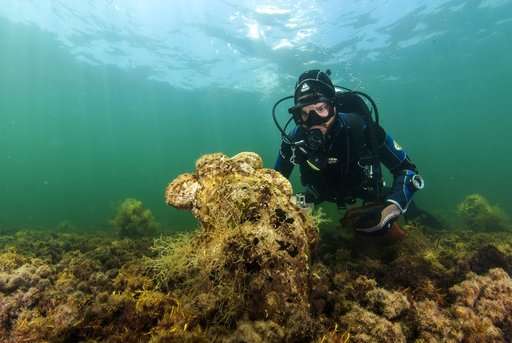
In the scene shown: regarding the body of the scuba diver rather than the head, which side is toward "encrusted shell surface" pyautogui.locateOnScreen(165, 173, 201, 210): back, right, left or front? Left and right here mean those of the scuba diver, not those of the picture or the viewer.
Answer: front

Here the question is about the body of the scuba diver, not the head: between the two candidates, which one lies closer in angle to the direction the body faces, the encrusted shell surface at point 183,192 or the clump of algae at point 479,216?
the encrusted shell surface

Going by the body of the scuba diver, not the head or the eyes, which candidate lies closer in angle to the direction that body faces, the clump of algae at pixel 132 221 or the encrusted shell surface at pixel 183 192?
the encrusted shell surface

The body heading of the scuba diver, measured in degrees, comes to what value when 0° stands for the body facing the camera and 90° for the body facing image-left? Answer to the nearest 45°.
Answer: approximately 45°

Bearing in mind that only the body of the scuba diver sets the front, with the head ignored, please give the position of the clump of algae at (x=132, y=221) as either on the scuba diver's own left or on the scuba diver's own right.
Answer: on the scuba diver's own right

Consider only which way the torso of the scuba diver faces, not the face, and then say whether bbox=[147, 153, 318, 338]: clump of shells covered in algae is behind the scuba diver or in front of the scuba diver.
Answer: in front
